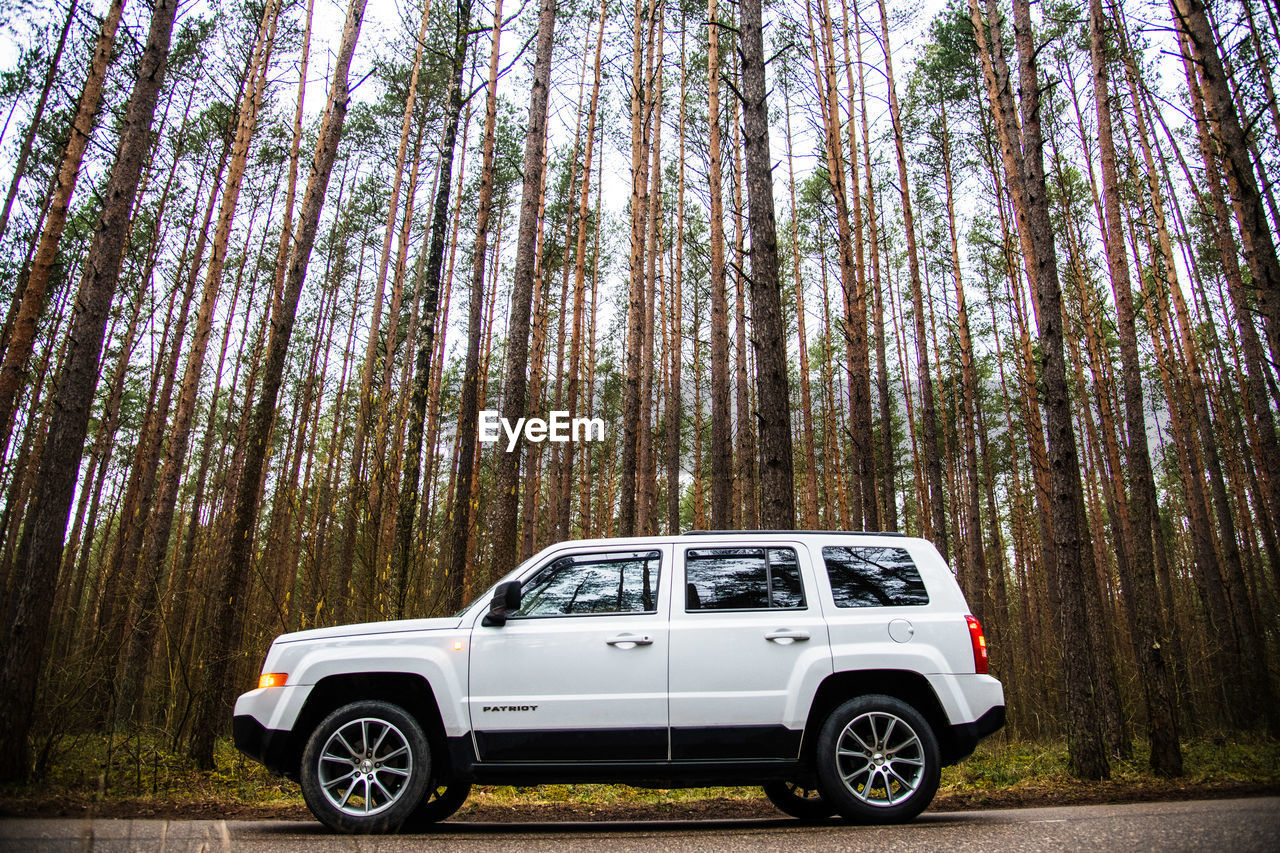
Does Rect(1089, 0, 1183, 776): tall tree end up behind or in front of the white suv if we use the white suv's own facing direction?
behind

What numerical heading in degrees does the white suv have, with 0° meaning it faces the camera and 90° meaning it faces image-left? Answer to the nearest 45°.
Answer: approximately 90°

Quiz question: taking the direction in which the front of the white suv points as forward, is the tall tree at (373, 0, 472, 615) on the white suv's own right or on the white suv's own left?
on the white suv's own right
